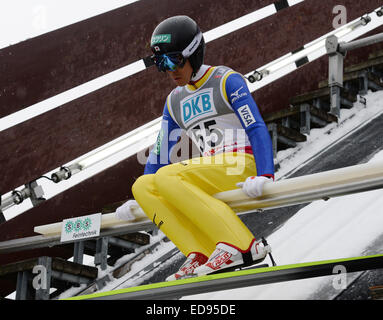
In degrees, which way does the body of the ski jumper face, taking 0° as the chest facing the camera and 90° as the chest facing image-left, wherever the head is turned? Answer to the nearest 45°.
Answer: approximately 45°
